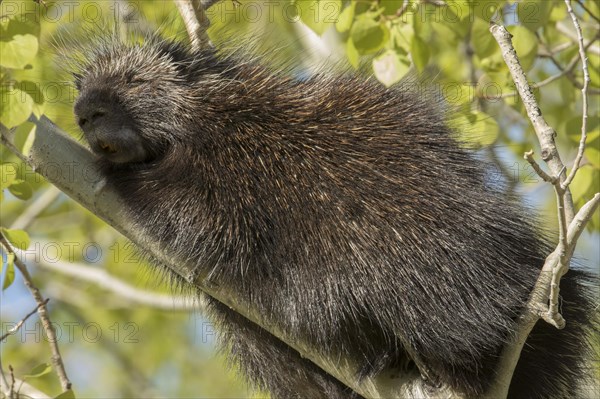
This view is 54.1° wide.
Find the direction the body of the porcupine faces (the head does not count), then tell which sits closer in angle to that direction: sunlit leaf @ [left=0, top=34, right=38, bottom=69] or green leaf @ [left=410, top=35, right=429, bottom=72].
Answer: the sunlit leaf

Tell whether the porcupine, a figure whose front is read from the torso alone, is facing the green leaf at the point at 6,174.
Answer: yes

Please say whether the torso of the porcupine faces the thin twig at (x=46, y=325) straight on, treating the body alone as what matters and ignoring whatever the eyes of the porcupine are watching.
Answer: yes

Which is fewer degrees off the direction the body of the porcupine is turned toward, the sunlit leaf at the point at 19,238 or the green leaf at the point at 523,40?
the sunlit leaf

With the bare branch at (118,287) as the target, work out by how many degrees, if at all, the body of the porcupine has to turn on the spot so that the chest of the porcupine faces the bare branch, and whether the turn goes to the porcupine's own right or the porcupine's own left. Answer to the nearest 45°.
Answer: approximately 45° to the porcupine's own right

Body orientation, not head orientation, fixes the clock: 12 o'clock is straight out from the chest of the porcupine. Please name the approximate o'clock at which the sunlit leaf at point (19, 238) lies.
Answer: The sunlit leaf is roughly at 12 o'clock from the porcupine.

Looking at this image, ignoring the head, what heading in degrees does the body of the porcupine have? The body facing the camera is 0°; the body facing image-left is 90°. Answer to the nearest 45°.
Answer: approximately 90°

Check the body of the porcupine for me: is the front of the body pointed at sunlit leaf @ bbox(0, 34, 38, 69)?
yes

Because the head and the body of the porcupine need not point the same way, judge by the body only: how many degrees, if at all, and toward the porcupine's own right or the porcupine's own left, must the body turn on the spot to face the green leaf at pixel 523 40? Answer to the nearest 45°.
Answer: approximately 135° to the porcupine's own right
